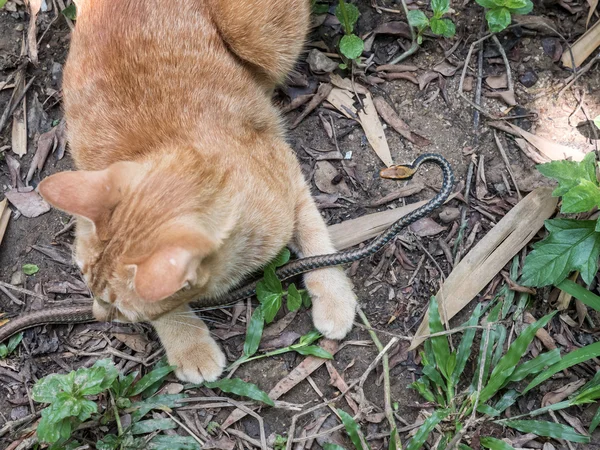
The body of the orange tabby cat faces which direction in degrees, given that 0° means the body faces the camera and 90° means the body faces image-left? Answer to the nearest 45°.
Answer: approximately 0°

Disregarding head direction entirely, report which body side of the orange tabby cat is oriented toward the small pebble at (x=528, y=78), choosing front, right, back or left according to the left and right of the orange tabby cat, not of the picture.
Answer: left

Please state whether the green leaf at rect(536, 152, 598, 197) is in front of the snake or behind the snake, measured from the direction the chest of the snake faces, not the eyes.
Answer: behind

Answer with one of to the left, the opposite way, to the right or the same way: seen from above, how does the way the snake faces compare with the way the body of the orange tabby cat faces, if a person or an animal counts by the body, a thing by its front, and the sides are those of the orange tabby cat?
to the right
